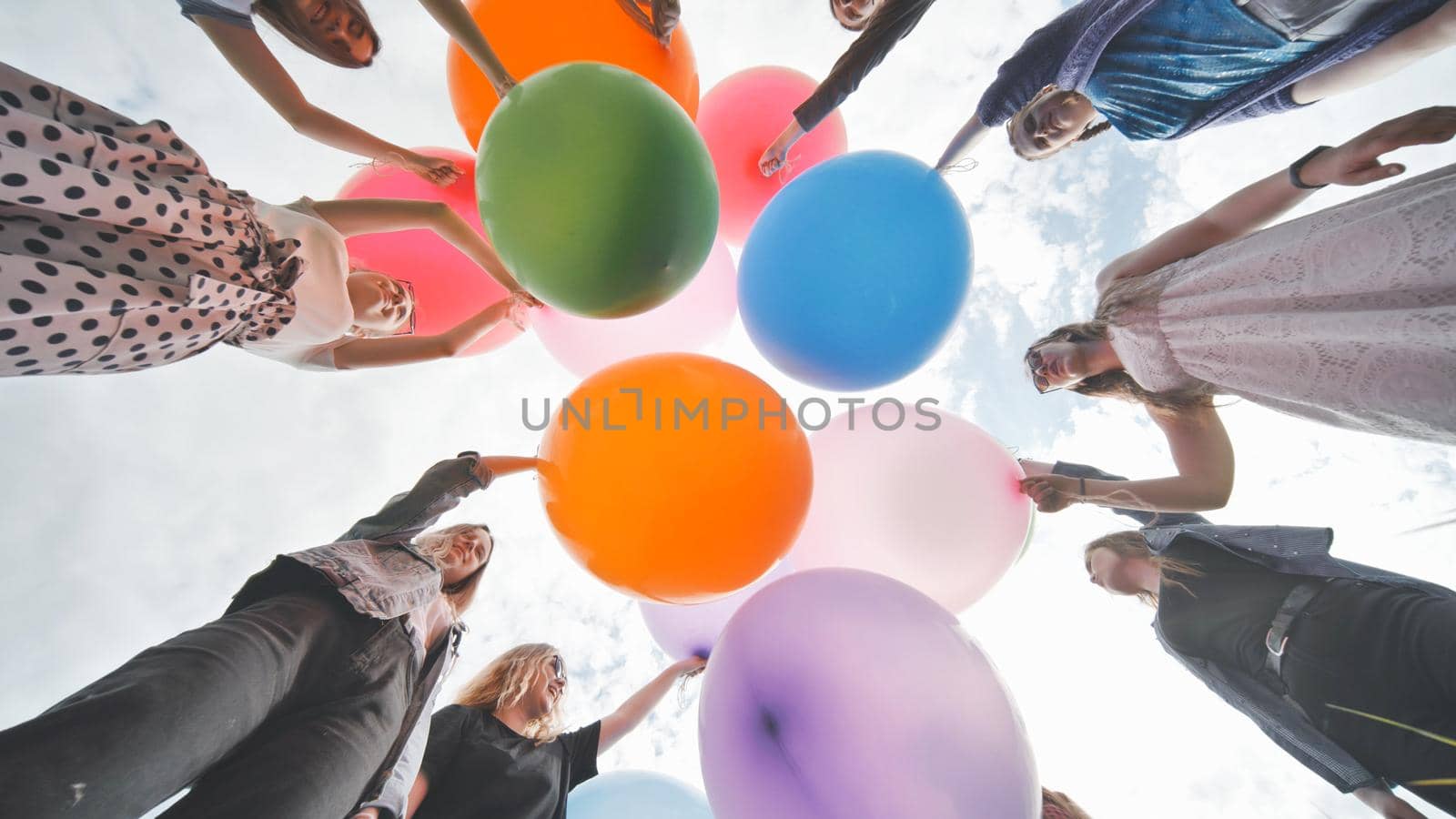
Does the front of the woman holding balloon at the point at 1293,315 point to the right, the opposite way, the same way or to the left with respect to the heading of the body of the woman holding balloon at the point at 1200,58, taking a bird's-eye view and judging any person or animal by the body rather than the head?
the same way

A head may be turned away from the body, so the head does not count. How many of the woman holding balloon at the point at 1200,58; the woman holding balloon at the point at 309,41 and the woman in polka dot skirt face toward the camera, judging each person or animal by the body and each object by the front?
3

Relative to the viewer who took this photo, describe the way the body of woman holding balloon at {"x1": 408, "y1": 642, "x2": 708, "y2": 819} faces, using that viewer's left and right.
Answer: facing the viewer and to the right of the viewer

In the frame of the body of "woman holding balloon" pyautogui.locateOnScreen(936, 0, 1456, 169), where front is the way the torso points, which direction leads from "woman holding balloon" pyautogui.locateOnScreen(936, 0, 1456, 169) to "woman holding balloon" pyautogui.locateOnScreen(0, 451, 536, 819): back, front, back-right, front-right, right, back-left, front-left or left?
front-right

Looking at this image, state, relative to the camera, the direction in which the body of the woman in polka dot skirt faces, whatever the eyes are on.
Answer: toward the camera

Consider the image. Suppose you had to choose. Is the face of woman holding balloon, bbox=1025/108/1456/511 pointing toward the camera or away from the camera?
toward the camera

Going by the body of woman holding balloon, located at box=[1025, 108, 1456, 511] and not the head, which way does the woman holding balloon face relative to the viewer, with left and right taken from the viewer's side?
facing the viewer
